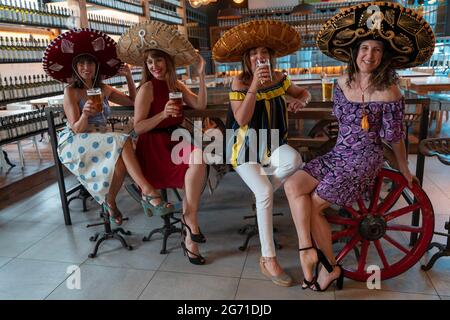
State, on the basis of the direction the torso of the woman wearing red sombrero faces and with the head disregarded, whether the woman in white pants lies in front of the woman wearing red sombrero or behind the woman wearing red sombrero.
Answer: in front

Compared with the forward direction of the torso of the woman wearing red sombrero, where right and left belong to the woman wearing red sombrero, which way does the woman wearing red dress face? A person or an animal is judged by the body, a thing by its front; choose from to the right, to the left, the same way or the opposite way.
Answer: the same way

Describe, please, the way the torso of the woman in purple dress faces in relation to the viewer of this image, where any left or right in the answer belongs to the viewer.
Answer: facing the viewer and to the left of the viewer

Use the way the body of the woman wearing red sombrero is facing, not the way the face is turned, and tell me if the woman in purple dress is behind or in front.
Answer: in front

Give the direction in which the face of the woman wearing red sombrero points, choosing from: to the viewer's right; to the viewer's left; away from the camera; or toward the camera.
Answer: toward the camera

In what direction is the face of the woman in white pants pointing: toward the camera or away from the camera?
toward the camera

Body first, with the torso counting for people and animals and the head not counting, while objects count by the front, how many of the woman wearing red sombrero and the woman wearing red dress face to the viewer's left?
0

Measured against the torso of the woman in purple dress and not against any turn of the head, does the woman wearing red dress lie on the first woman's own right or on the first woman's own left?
on the first woman's own right

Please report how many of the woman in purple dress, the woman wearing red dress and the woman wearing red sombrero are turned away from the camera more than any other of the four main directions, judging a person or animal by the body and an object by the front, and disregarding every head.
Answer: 0

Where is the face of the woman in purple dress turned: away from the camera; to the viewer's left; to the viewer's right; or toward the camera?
toward the camera

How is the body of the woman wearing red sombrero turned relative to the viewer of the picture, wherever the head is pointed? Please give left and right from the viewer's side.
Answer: facing the viewer and to the right of the viewer
